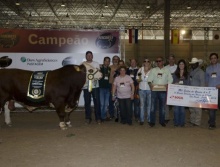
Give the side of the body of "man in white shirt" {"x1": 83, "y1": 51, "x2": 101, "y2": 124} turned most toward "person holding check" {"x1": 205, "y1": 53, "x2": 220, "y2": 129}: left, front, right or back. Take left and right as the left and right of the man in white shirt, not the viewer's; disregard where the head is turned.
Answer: left

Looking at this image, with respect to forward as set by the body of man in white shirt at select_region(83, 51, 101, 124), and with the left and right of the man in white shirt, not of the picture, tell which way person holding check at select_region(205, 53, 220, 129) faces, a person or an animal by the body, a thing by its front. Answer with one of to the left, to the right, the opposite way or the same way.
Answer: the same way

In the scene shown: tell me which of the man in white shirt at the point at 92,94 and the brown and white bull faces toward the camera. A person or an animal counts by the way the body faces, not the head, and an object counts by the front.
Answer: the man in white shirt

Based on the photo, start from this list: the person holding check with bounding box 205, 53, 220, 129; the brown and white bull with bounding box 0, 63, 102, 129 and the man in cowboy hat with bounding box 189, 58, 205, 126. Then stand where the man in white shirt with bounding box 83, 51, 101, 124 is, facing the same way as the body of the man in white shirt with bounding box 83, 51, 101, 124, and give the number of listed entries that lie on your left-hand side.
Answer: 2

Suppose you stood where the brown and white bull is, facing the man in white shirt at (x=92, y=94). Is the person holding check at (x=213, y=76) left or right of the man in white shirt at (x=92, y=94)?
right

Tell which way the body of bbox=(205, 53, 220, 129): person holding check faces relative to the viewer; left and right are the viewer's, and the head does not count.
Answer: facing the viewer

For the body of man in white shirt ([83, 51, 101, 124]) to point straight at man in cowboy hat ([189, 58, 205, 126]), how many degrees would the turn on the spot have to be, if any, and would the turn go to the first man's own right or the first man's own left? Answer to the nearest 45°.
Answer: approximately 90° to the first man's own left

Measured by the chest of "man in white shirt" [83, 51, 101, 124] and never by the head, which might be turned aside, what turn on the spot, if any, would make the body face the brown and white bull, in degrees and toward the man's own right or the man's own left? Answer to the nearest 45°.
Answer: approximately 45° to the man's own right
